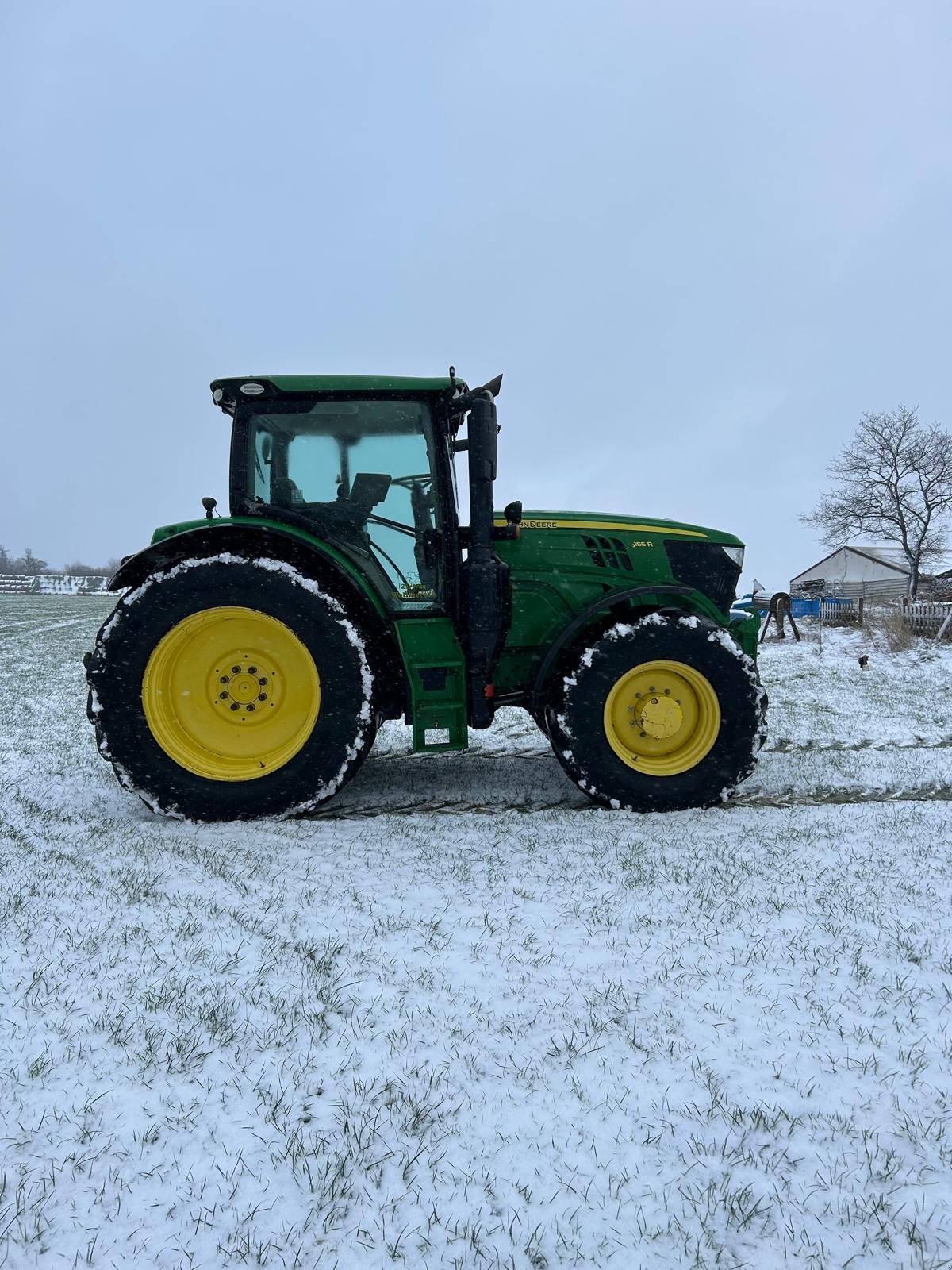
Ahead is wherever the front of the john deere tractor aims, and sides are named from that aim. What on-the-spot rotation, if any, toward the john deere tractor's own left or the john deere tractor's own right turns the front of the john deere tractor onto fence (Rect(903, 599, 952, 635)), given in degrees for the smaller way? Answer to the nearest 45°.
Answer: approximately 45° to the john deere tractor's own left

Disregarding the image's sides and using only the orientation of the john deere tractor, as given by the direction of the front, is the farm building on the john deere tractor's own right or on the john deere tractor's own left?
on the john deere tractor's own left

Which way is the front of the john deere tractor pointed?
to the viewer's right
